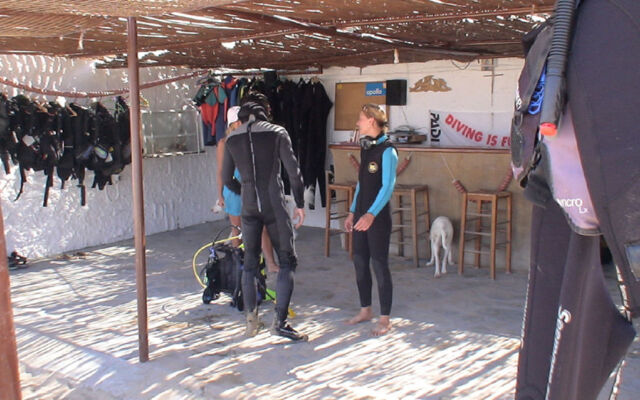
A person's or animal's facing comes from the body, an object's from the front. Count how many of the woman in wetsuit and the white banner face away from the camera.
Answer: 0

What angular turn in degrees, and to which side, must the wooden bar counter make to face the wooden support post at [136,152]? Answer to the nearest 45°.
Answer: approximately 45° to its right

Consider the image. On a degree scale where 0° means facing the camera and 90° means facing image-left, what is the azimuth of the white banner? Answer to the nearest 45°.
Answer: approximately 0°

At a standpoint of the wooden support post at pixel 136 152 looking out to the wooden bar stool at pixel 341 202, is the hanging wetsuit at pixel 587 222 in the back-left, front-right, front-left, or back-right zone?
back-right

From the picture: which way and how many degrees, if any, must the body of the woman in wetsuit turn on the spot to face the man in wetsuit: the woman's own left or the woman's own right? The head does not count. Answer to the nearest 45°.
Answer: approximately 45° to the woman's own right

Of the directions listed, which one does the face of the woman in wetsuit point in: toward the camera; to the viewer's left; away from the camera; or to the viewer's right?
to the viewer's left

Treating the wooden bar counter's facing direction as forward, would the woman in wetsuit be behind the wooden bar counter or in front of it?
in front

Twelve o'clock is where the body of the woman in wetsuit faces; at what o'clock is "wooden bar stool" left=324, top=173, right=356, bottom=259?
The wooden bar stool is roughly at 4 o'clock from the woman in wetsuit.

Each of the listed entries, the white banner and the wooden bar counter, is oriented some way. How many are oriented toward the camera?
2

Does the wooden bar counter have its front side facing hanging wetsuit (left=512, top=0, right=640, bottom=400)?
yes
